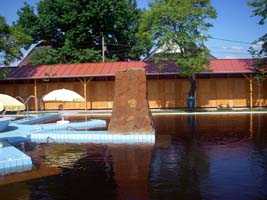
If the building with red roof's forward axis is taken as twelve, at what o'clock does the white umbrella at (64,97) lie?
The white umbrella is roughly at 1 o'clock from the building with red roof.

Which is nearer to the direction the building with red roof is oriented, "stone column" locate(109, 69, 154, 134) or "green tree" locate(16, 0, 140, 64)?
the stone column

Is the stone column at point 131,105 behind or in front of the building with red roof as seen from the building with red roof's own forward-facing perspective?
in front

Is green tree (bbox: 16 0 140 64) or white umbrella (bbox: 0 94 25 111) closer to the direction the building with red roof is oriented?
the white umbrella

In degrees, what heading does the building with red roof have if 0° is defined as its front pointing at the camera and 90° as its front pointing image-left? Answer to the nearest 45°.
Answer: approximately 0°
